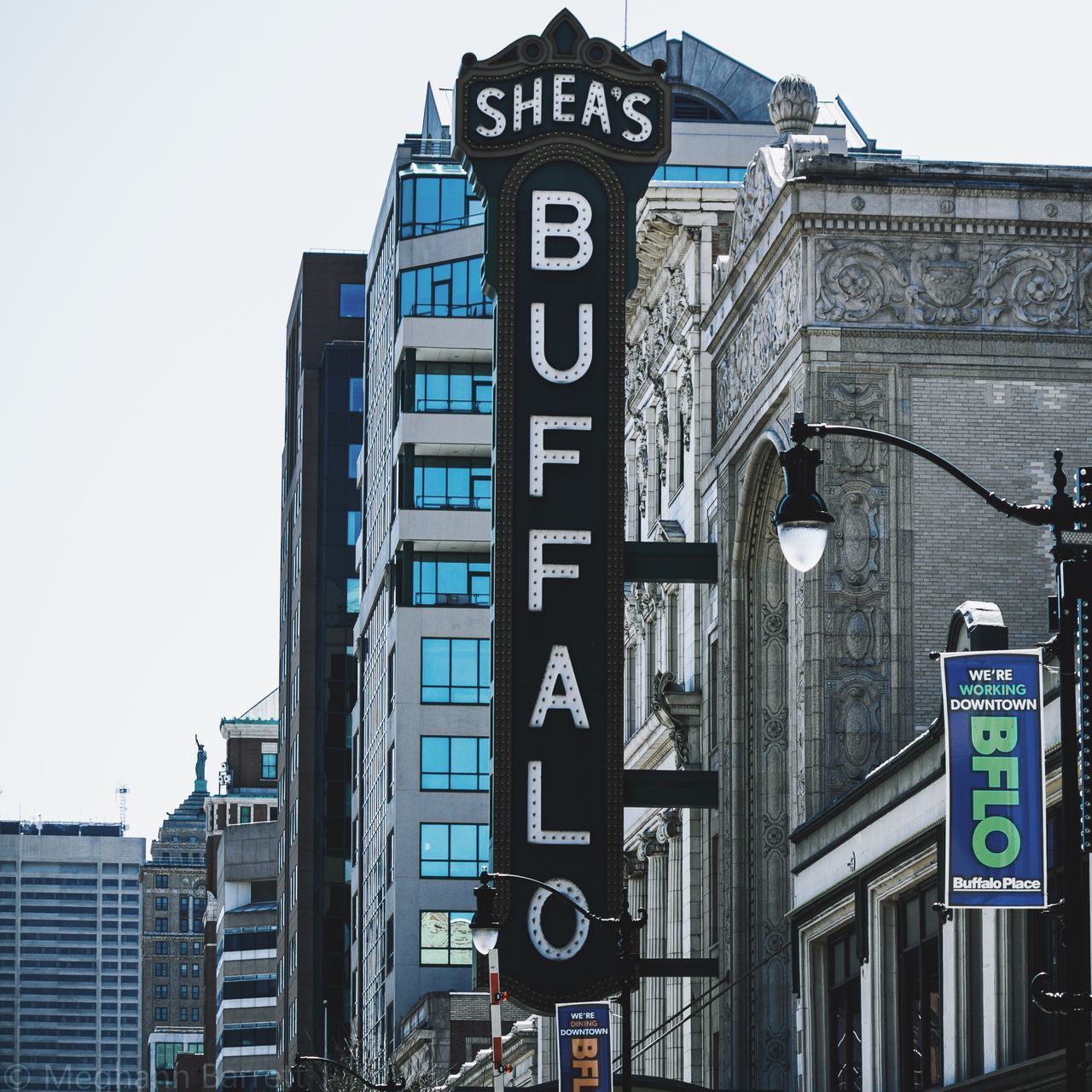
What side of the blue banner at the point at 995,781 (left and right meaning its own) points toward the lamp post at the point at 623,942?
back

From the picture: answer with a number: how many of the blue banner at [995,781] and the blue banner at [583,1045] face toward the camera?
2

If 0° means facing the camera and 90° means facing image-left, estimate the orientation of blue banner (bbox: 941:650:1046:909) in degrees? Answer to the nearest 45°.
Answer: approximately 0°

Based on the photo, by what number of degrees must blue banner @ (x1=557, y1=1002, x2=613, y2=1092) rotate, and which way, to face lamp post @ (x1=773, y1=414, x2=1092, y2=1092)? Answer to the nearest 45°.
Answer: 0° — it already faces it

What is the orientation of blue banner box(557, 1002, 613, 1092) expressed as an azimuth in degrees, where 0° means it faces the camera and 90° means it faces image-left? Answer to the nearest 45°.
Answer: approximately 0°
